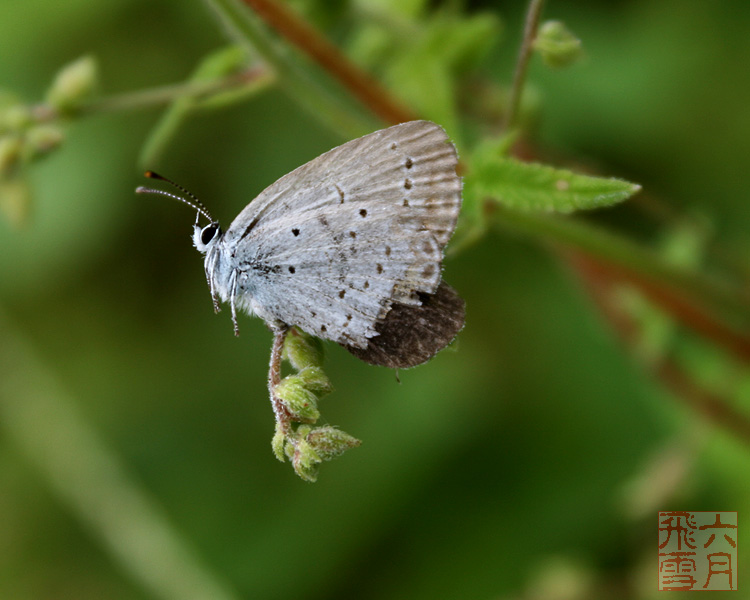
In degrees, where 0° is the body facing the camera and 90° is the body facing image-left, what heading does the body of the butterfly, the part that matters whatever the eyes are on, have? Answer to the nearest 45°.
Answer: approximately 90°

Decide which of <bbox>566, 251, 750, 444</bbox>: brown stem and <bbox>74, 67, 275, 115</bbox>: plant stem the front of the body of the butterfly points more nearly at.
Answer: the plant stem

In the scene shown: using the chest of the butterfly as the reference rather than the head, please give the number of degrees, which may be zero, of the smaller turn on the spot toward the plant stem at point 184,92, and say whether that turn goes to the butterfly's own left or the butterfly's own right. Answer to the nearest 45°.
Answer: approximately 45° to the butterfly's own right

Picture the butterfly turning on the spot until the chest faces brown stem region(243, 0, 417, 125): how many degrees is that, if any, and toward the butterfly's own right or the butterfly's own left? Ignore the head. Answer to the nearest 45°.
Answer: approximately 90° to the butterfly's own right

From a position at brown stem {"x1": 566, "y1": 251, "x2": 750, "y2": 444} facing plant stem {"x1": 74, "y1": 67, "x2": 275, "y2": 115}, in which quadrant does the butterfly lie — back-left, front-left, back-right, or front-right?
front-left
